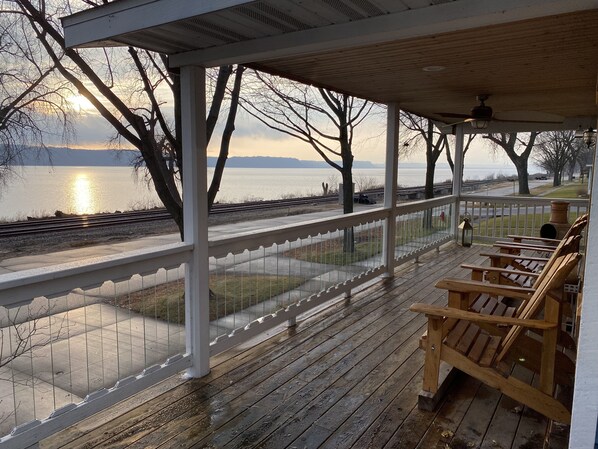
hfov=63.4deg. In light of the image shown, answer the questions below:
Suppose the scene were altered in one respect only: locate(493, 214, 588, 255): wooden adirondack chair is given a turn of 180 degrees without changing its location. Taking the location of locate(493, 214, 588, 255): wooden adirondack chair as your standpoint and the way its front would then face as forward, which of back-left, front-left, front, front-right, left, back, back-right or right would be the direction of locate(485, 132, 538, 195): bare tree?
left

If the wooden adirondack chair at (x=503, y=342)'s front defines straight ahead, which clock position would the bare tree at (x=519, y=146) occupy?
The bare tree is roughly at 3 o'clock from the wooden adirondack chair.

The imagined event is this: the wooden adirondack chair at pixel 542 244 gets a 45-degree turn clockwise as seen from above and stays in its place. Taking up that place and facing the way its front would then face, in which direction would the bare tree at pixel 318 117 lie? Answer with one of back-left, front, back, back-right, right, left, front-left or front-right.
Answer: front

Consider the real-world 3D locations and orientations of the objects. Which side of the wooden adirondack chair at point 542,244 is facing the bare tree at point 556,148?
right

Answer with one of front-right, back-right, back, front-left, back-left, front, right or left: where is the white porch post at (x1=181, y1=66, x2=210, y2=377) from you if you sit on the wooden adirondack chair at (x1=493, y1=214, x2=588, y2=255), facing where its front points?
front-left

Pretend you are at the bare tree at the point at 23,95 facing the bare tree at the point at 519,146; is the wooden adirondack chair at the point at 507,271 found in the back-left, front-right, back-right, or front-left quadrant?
front-right

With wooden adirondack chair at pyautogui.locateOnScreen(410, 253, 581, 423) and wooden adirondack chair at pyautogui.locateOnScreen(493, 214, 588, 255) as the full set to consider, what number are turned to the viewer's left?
2

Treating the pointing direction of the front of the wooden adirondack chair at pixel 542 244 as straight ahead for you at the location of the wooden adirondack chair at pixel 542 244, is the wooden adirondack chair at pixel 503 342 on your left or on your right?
on your left

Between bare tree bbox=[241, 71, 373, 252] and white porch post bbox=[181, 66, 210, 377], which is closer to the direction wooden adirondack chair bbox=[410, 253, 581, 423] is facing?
the white porch post

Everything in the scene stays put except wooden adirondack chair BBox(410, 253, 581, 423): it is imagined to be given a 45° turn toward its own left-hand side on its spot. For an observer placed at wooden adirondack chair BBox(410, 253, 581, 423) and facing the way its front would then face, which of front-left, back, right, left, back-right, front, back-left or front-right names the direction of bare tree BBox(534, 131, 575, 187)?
back-right

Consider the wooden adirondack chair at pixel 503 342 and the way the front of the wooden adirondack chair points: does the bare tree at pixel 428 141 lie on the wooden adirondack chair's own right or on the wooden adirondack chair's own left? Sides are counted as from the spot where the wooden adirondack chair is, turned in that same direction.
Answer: on the wooden adirondack chair's own right

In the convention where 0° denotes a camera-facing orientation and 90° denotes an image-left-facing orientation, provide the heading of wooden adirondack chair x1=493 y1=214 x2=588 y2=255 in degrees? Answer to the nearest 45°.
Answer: approximately 90°

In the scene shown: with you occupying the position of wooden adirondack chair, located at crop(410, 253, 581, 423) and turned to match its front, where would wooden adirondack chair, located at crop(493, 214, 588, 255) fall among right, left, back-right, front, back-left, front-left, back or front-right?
right

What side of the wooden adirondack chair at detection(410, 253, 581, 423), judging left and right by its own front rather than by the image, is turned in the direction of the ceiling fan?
right

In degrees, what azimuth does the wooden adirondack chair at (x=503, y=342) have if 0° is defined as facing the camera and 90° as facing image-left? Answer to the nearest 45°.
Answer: approximately 90°
